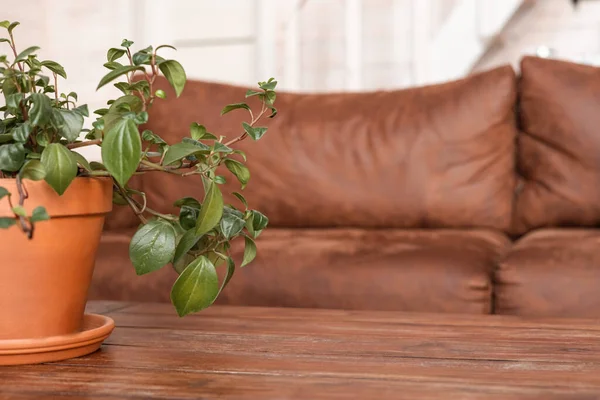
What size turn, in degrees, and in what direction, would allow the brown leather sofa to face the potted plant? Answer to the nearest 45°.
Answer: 0° — it already faces it

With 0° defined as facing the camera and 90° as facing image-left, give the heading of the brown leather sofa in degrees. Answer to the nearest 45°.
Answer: approximately 0°

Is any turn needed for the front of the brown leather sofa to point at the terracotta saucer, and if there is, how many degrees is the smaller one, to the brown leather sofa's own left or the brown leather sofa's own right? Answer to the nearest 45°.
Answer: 0° — it already faces it
